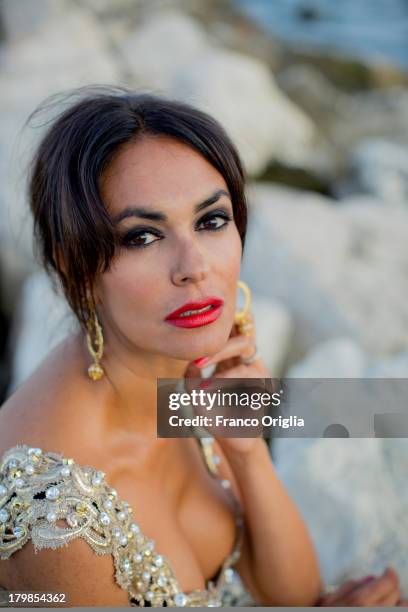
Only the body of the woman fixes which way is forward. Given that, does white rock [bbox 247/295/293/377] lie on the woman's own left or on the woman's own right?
on the woman's own left

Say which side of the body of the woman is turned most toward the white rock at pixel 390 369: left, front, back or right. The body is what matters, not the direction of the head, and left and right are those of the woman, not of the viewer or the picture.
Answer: left

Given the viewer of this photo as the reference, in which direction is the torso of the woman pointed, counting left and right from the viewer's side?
facing the viewer and to the right of the viewer

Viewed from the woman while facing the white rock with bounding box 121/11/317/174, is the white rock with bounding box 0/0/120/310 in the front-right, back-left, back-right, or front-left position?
front-left

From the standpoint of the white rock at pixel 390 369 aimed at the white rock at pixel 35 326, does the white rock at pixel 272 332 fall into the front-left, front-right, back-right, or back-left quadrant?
front-right

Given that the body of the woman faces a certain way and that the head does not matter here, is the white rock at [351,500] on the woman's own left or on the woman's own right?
on the woman's own left
